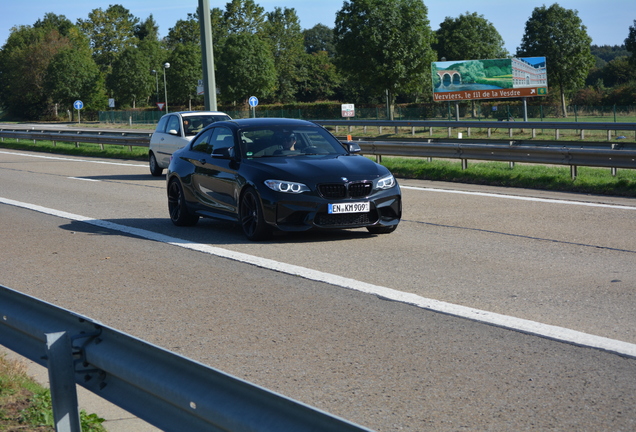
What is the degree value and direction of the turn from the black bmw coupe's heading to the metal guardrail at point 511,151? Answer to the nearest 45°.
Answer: approximately 90° to its left

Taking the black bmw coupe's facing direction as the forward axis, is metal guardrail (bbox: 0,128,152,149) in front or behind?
behind

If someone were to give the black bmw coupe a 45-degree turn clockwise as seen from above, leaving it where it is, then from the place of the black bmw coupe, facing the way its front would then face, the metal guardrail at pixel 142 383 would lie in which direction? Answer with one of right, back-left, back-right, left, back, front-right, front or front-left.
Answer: front

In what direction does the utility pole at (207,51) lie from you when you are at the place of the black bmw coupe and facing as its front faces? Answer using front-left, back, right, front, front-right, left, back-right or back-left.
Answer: back-left

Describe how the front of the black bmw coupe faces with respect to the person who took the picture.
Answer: facing the viewer and to the right of the viewer
